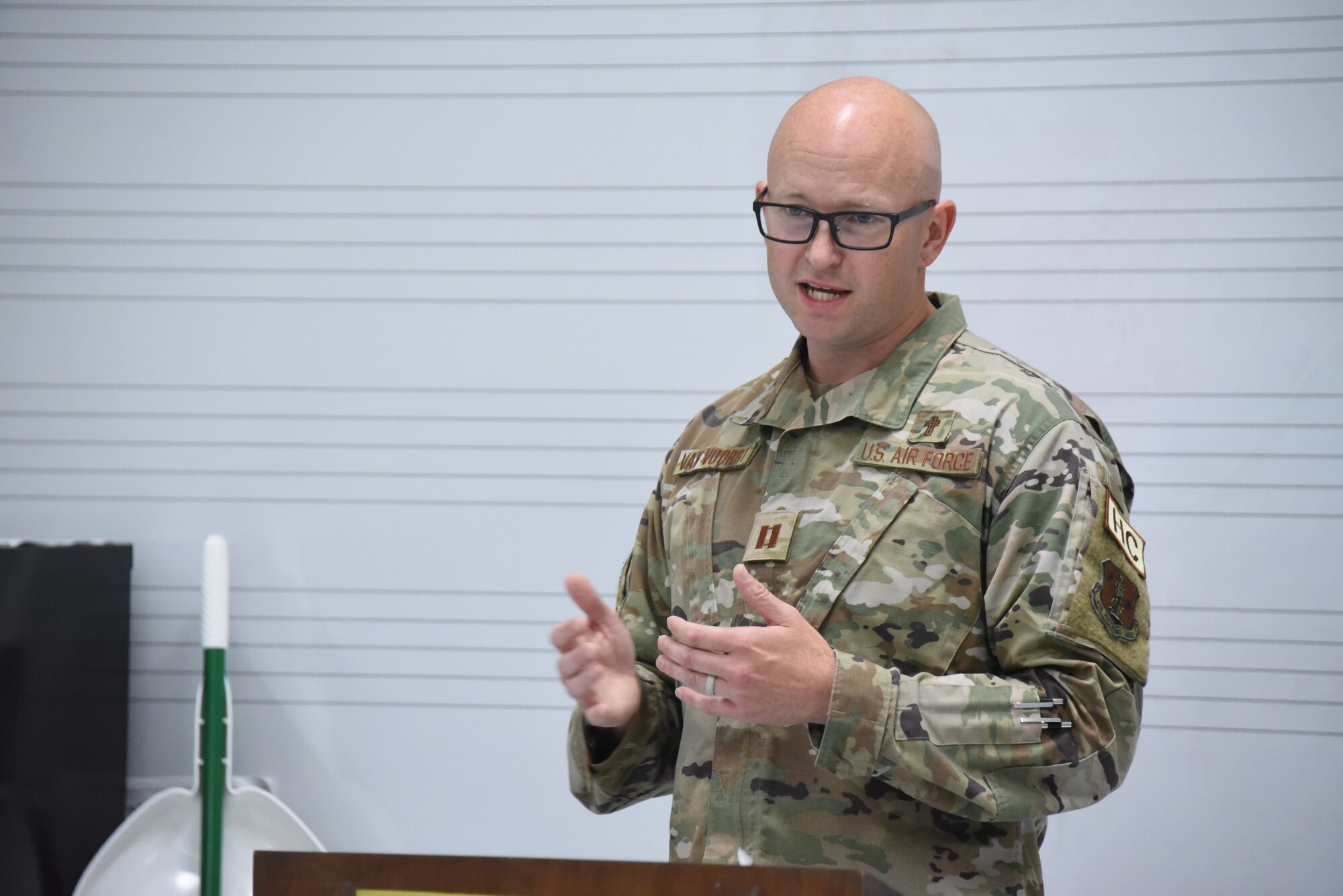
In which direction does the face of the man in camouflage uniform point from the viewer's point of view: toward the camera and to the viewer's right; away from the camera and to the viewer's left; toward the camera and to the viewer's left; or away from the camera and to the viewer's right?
toward the camera and to the viewer's left

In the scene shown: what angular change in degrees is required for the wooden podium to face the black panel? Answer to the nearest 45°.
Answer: approximately 135° to its right

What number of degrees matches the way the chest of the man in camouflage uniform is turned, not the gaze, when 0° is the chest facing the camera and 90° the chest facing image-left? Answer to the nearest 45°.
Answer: approximately 45°

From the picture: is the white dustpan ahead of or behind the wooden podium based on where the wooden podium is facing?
behind

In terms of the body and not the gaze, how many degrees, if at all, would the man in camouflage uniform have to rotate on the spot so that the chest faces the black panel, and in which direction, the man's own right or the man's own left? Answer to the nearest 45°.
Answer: approximately 90° to the man's own right

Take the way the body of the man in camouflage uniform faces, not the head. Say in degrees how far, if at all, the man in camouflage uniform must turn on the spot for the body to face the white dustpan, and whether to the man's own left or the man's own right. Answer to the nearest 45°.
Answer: approximately 90° to the man's own right
